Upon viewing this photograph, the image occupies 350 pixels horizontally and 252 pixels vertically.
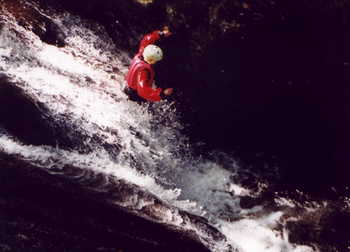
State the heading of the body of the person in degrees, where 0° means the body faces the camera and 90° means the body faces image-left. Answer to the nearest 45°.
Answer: approximately 270°
